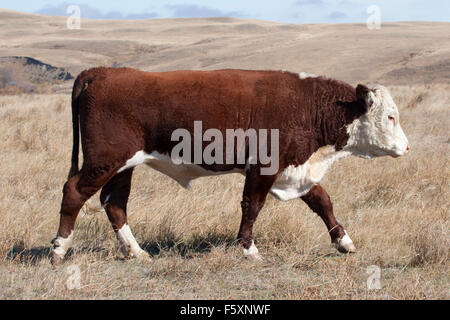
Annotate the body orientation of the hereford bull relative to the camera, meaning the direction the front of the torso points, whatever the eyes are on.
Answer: to the viewer's right
